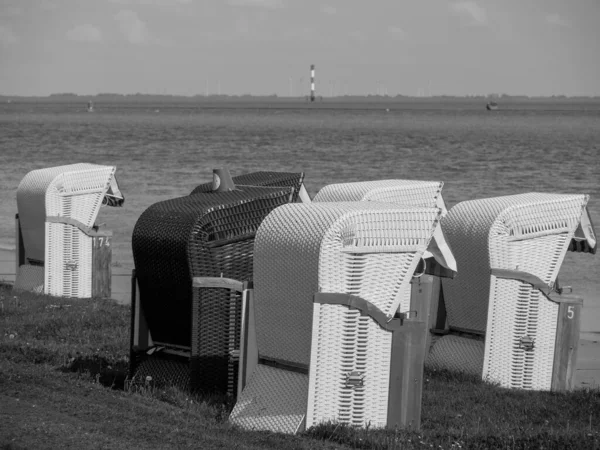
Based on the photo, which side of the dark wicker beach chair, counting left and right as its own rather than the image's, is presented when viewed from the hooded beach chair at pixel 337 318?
right

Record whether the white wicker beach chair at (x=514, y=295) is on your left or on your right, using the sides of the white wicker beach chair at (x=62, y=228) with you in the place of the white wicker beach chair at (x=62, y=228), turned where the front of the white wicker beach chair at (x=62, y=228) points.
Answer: on your right

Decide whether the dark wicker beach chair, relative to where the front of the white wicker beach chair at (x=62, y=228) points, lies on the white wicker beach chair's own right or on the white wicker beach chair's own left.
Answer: on the white wicker beach chair's own right

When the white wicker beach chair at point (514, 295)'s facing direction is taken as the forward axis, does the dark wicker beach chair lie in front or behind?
behind

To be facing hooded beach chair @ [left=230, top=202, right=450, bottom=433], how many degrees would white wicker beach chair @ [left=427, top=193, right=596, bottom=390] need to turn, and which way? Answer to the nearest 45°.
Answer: approximately 180°

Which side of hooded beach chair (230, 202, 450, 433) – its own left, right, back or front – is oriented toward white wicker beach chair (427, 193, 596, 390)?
front

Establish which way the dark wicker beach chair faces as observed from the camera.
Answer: facing away from the viewer and to the right of the viewer

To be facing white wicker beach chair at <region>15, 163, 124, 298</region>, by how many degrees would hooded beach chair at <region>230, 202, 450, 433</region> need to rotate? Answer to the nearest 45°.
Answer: approximately 90° to its left

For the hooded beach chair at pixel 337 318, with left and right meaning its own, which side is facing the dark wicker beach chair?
left

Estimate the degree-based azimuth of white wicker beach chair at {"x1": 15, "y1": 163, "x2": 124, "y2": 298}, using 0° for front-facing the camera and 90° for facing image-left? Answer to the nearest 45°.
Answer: approximately 225°
